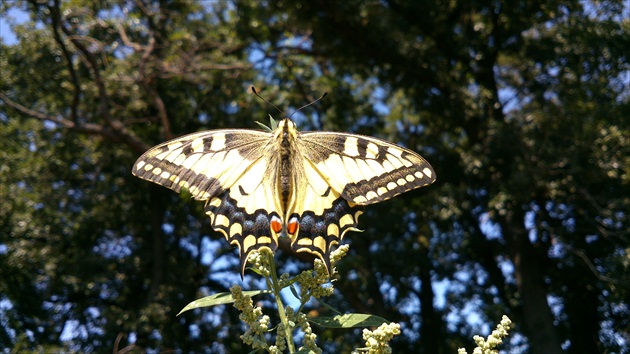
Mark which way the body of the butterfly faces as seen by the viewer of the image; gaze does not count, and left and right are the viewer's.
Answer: facing away from the viewer
